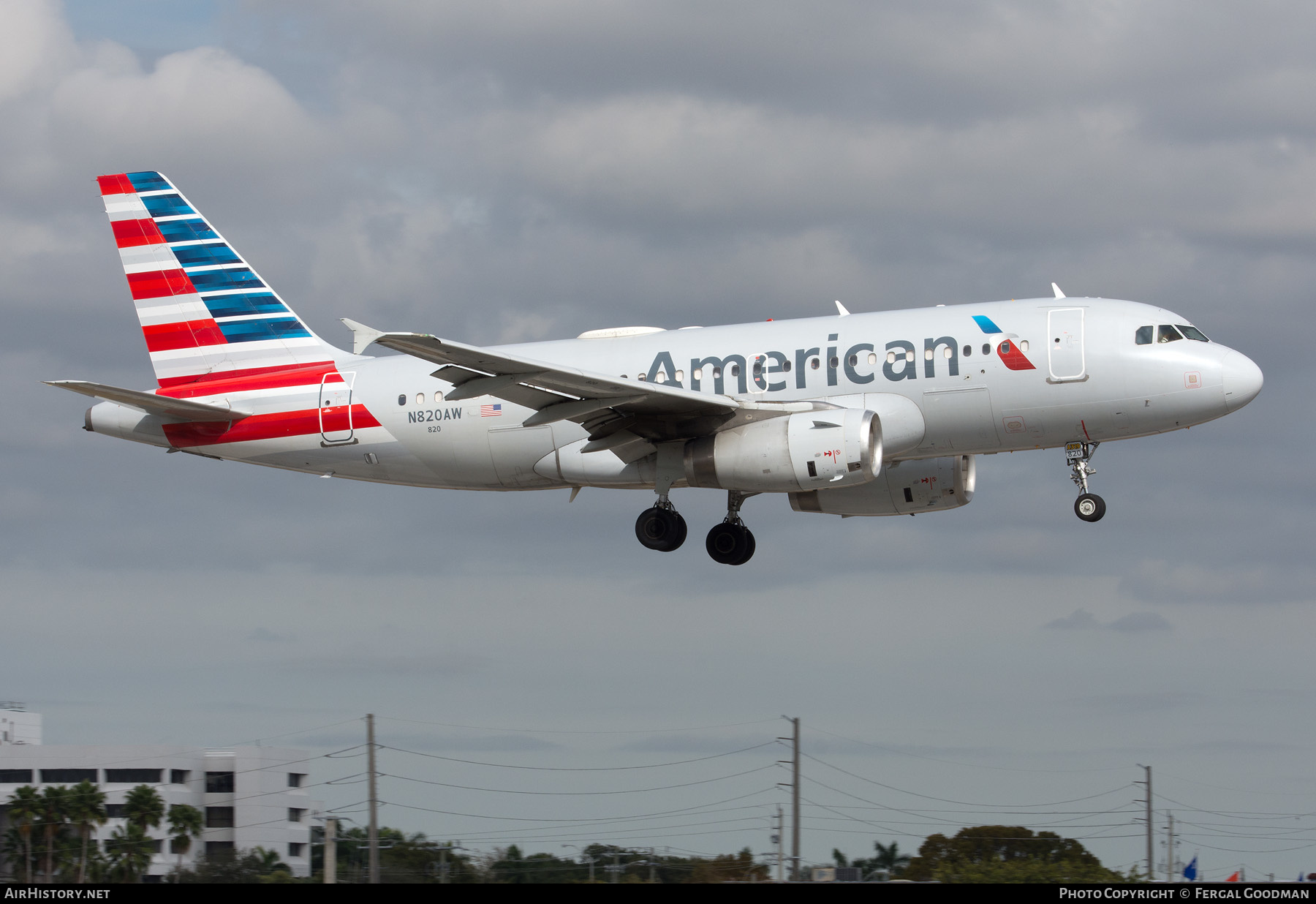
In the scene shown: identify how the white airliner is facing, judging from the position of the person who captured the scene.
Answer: facing to the right of the viewer
